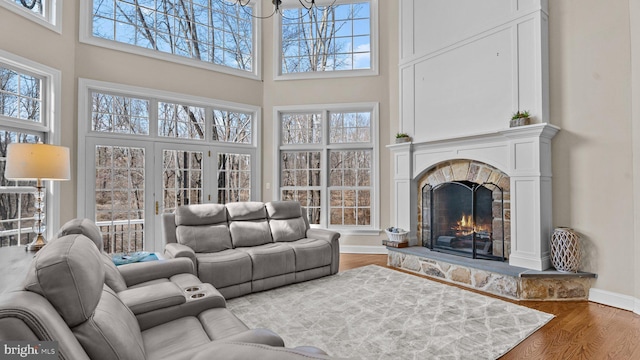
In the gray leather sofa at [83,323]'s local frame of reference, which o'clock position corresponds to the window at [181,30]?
The window is roughly at 9 o'clock from the gray leather sofa.

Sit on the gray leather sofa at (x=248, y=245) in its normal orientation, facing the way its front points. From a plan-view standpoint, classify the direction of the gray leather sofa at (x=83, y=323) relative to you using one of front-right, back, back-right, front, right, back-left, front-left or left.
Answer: front-right

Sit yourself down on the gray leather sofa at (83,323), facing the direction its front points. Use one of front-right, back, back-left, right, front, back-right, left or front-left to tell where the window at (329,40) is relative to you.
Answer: front-left

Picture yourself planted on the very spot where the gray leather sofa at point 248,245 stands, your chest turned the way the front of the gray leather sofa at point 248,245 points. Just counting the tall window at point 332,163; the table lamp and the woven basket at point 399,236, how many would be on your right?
1

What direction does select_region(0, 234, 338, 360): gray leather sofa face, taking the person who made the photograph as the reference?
facing to the right of the viewer

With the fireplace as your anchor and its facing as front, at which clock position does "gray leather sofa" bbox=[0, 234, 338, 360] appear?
The gray leather sofa is roughly at 11 o'clock from the fireplace.

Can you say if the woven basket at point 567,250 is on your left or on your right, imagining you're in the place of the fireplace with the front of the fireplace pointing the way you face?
on your left

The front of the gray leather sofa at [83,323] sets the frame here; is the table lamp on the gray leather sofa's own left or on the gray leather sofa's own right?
on the gray leather sofa's own left

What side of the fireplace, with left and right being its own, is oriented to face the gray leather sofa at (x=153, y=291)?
front

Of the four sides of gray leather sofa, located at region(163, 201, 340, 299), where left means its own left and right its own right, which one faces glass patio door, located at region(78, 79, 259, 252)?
back

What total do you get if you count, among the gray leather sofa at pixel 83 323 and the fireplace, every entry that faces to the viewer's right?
1

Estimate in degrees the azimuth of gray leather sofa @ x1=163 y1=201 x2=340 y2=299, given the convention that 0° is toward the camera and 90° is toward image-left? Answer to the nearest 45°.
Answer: approximately 315°

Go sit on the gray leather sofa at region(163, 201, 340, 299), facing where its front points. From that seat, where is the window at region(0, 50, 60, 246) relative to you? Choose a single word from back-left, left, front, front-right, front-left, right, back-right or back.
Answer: back-right

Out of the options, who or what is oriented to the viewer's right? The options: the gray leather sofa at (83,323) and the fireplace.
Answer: the gray leather sofa

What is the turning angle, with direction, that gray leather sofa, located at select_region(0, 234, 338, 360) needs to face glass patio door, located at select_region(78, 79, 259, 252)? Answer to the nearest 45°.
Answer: approximately 90° to its left

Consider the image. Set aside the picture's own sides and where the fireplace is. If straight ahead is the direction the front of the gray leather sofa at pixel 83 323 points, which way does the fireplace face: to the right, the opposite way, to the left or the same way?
the opposite way
